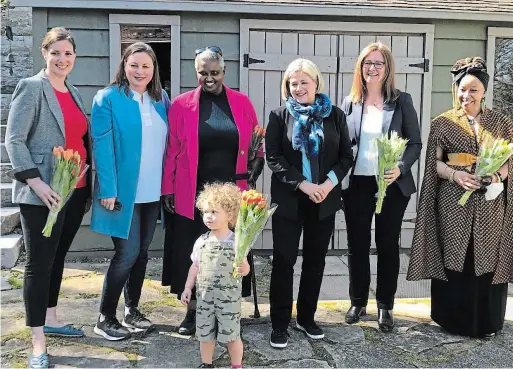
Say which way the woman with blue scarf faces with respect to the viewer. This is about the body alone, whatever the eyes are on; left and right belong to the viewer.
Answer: facing the viewer

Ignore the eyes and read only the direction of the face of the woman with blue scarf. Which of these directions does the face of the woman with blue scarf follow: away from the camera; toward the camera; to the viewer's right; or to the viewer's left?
toward the camera

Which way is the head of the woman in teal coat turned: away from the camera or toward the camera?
toward the camera

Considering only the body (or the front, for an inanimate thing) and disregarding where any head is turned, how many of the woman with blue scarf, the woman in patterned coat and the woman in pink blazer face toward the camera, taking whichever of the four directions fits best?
3

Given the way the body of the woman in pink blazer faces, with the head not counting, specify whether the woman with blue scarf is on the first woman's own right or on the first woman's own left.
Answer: on the first woman's own left

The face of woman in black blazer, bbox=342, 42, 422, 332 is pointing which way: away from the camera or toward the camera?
toward the camera

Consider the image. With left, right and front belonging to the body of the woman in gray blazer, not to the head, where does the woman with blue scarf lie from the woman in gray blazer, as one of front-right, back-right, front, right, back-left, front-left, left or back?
front-left

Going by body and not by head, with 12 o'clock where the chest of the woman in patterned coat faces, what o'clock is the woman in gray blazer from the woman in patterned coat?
The woman in gray blazer is roughly at 2 o'clock from the woman in patterned coat.

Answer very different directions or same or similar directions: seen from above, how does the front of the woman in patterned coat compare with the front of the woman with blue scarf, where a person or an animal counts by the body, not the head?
same or similar directions

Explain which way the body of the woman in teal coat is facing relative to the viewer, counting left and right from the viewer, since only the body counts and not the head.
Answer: facing the viewer and to the right of the viewer

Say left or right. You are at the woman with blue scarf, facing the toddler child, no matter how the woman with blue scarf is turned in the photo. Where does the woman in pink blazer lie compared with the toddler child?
right

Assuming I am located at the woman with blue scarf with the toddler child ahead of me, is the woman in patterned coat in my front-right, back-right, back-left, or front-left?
back-left

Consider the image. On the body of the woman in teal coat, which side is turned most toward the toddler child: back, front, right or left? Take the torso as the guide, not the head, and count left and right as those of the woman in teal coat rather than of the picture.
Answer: front

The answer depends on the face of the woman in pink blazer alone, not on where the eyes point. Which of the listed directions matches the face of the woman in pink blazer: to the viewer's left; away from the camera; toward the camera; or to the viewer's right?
toward the camera
